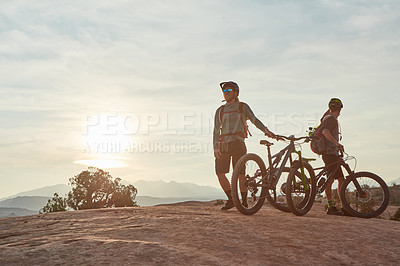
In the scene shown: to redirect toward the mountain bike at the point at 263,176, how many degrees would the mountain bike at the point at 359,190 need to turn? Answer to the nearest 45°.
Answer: approximately 135° to its right

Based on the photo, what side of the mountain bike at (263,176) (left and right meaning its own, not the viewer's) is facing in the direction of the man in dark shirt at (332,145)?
front

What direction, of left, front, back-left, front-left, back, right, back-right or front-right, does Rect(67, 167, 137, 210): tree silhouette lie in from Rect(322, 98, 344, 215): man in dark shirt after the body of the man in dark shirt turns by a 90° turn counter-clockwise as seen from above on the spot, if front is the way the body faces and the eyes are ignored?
front-left

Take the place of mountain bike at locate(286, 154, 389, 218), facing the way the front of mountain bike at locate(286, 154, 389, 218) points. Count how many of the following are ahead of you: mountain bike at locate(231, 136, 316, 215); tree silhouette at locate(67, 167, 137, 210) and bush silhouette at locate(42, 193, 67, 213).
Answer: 0

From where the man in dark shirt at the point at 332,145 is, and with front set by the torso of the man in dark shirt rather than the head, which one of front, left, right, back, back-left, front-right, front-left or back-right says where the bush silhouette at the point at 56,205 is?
back-left

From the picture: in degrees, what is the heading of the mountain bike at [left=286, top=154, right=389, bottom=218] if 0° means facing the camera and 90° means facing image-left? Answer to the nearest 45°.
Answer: approximately 270°

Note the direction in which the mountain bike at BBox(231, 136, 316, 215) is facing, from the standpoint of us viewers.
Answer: facing away from the viewer and to the right of the viewer

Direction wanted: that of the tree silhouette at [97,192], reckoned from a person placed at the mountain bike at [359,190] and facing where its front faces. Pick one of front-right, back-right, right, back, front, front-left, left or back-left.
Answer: back-left

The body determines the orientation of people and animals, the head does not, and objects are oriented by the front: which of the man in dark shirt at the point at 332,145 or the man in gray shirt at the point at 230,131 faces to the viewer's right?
the man in dark shirt at the point at 332,145

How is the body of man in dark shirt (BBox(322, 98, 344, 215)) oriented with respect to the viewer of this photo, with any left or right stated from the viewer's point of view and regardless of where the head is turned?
facing to the right of the viewer
